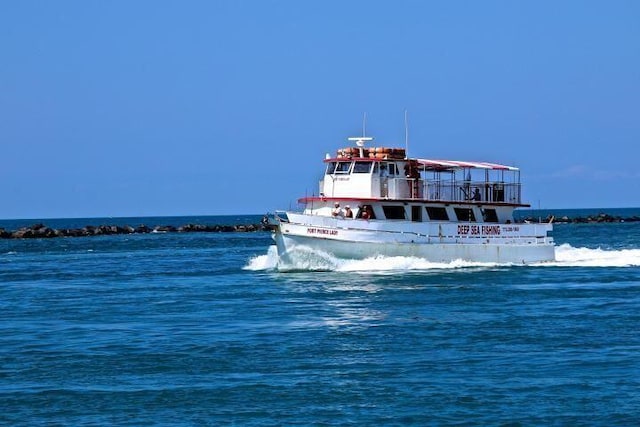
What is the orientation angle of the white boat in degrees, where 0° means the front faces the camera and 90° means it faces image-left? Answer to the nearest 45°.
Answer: approximately 45°
